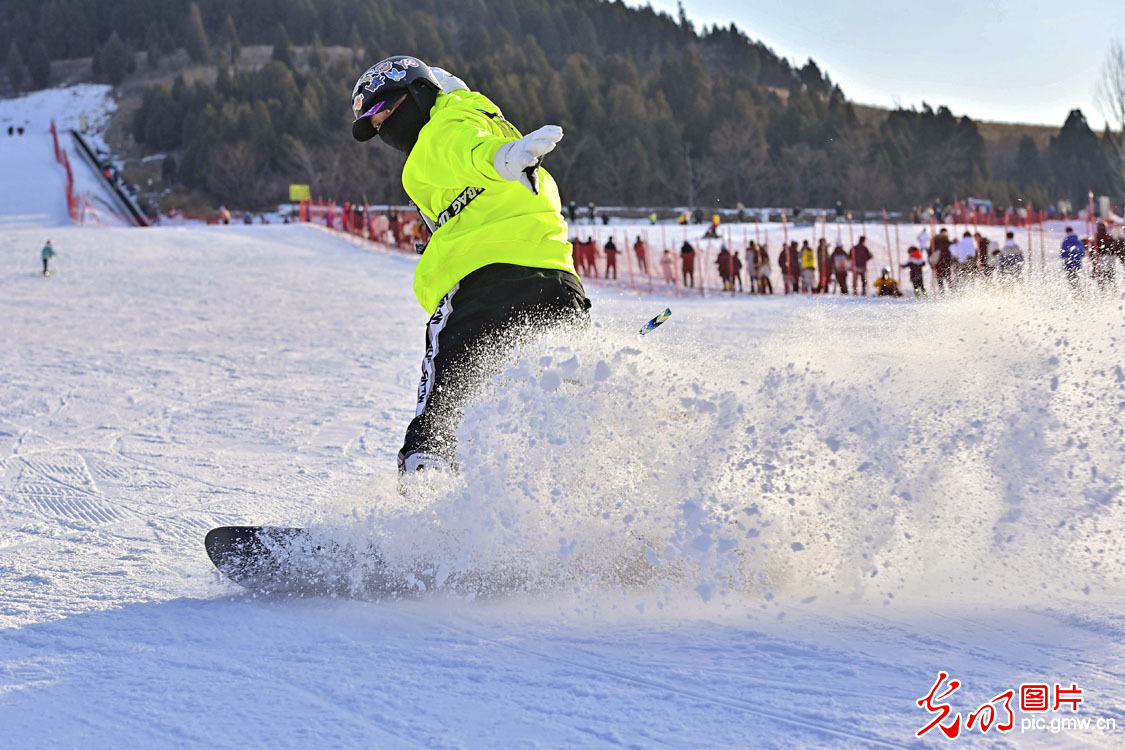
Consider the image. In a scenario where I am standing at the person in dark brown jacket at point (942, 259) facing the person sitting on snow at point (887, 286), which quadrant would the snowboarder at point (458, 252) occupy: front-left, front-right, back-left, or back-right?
front-left

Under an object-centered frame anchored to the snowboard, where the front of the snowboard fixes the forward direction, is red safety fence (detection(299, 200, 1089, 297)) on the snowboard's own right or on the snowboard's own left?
on the snowboard's own right

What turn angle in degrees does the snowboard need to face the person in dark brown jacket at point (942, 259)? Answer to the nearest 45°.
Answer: approximately 135° to its right

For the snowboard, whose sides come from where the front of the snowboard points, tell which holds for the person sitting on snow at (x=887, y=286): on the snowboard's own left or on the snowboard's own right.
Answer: on the snowboard's own right

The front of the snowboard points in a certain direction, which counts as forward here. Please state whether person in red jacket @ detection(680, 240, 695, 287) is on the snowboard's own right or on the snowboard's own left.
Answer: on the snowboard's own right

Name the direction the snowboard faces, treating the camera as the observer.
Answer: facing to the left of the viewer
